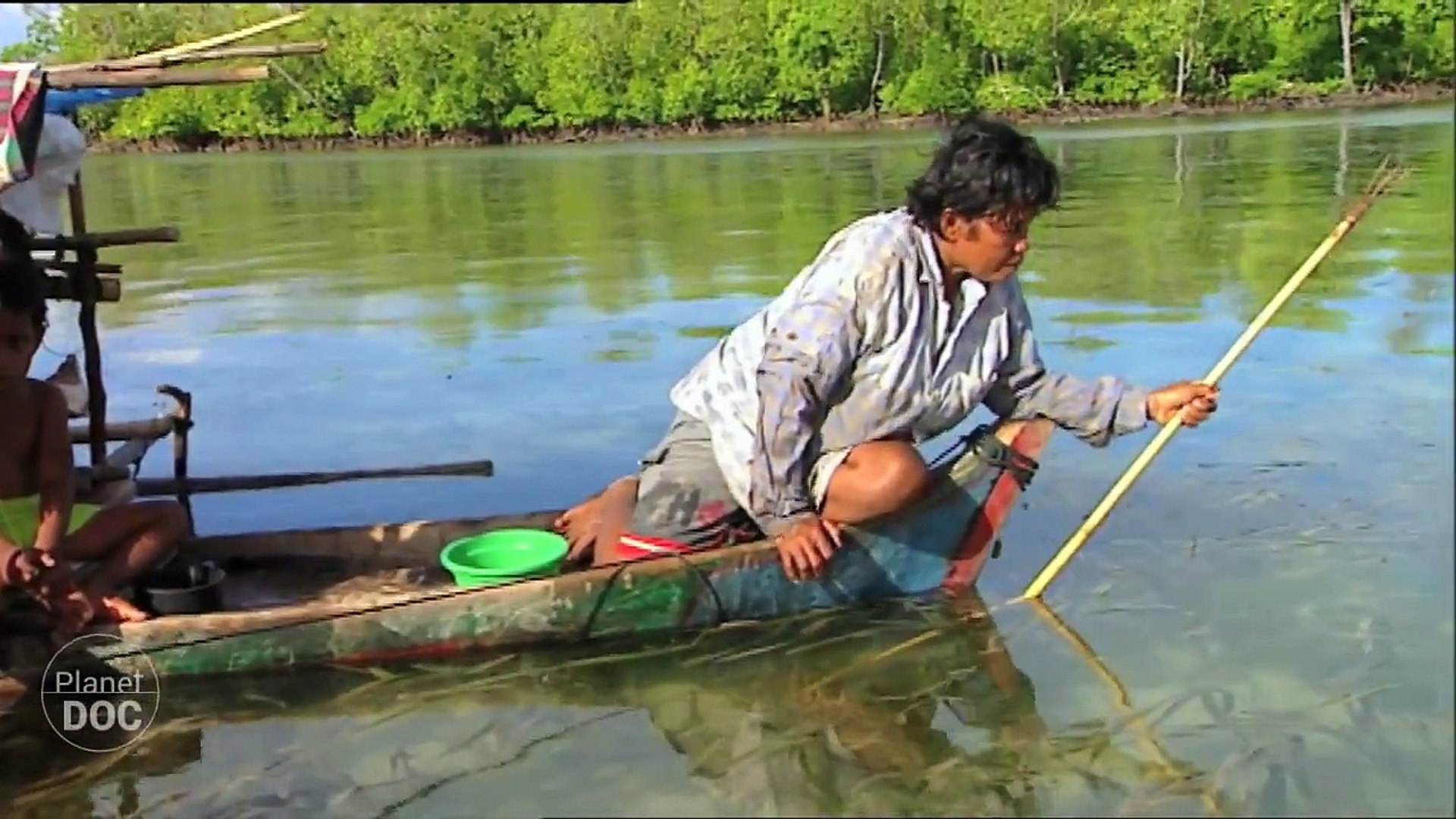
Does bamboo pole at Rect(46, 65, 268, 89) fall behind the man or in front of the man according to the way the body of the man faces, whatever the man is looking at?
behind

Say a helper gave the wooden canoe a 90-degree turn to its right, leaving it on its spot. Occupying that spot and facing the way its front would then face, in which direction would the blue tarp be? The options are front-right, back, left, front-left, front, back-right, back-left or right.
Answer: back-right

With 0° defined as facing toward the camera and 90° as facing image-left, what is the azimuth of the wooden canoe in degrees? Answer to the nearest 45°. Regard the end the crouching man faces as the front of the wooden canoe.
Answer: approximately 270°

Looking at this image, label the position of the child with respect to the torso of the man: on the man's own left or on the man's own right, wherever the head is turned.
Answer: on the man's own right

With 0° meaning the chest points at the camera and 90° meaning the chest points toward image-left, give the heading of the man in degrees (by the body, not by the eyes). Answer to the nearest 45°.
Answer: approximately 315°

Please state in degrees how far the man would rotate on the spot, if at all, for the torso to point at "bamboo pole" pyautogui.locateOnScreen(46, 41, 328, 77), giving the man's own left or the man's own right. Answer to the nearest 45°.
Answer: approximately 135° to the man's own right
